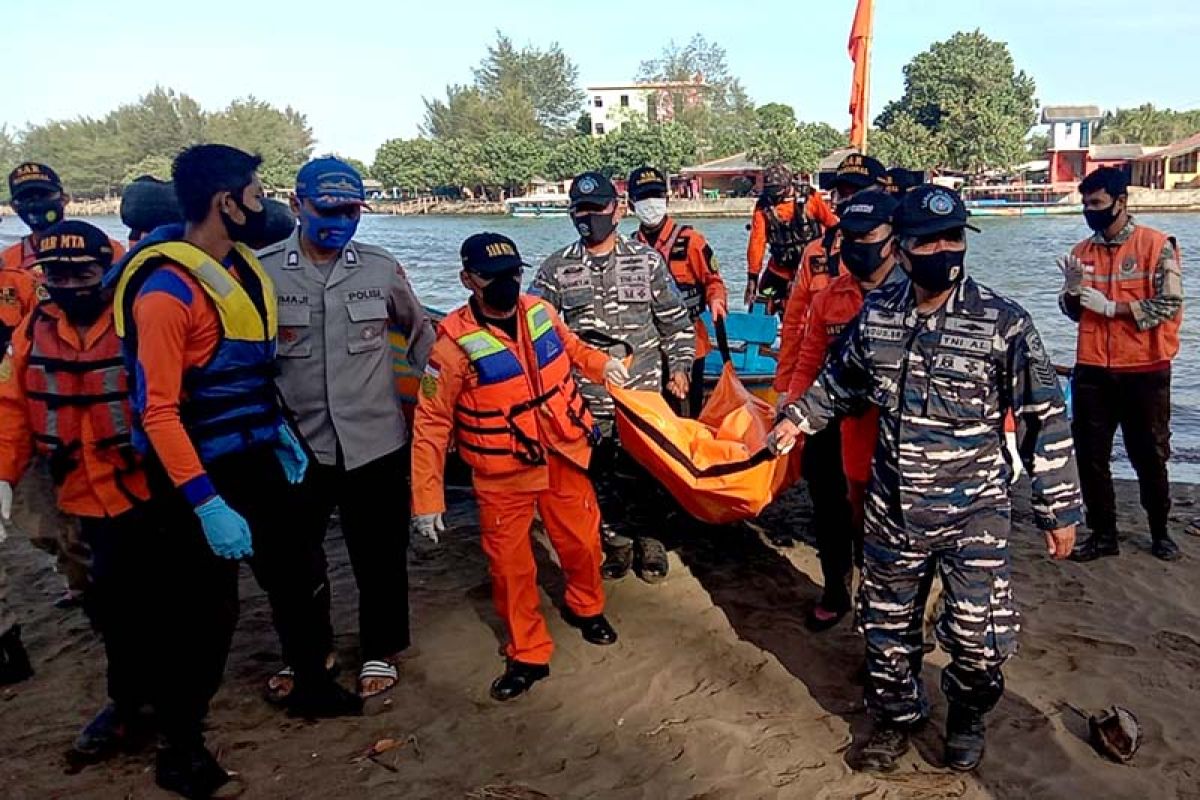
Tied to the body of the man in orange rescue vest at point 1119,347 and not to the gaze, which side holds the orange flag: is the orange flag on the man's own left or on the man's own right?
on the man's own right

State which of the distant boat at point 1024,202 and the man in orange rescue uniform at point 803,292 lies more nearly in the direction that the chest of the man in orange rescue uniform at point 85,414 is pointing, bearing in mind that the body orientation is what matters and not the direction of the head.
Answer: the man in orange rescue uniform

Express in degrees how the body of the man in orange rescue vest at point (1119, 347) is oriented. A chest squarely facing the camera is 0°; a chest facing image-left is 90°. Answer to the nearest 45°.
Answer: approximately 45°

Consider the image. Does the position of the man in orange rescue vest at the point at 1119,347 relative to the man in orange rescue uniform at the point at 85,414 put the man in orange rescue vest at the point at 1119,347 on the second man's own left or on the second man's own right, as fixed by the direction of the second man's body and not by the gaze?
on the second man's own left

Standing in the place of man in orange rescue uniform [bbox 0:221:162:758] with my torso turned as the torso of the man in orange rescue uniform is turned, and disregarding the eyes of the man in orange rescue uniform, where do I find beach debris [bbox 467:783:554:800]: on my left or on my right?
on my left

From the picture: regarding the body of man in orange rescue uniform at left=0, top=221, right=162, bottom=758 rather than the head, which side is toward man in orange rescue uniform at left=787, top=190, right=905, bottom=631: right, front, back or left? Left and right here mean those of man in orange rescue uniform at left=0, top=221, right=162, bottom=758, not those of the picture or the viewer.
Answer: left

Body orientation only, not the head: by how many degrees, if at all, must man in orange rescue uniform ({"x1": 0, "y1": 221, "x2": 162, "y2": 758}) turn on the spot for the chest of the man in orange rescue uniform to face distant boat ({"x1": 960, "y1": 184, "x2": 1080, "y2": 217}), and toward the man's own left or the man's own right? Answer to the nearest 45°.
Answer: approximately 135° to the man's own left
